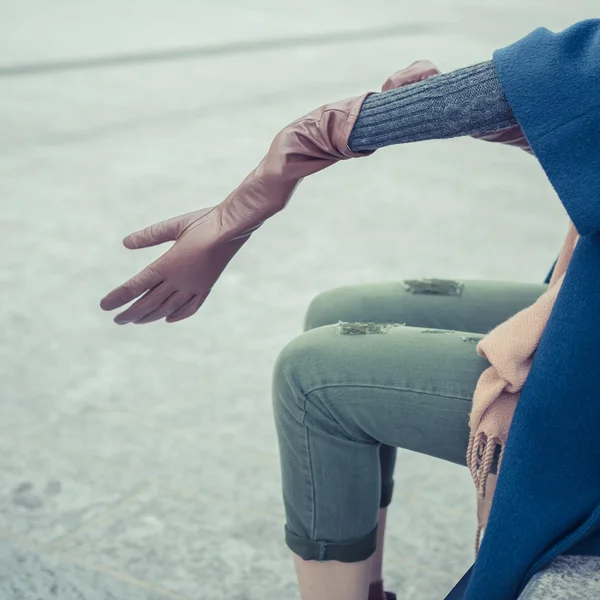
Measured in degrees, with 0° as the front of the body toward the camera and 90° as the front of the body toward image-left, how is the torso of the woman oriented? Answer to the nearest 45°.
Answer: approximately 90°
